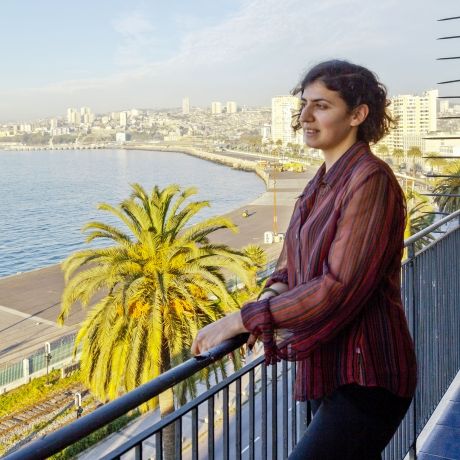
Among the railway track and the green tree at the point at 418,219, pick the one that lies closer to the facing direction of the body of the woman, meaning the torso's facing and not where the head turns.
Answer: the railway track

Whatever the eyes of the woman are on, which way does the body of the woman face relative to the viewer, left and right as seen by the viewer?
facing to the left of the viewer

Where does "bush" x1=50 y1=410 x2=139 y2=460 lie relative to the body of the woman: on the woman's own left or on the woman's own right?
on the woman's own right
